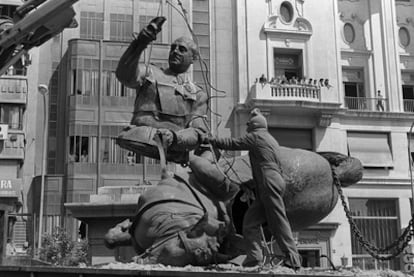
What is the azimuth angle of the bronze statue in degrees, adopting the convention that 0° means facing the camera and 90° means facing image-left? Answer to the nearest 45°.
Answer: approximately 45°
